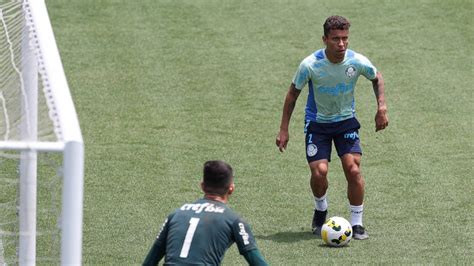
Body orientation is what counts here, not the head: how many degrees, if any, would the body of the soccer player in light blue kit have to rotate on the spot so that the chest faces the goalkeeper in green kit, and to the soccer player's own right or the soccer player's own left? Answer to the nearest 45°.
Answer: approximately 45° to the soccer player's own right

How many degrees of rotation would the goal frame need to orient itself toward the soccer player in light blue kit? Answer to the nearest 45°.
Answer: approximately 45° to its left

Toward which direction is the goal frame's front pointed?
to the viewer's right

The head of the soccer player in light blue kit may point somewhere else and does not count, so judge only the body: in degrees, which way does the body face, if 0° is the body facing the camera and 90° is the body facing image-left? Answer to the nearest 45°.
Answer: approximately 315°

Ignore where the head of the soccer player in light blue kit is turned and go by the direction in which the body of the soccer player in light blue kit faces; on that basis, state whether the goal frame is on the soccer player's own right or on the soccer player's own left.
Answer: on the soccer player's own right
